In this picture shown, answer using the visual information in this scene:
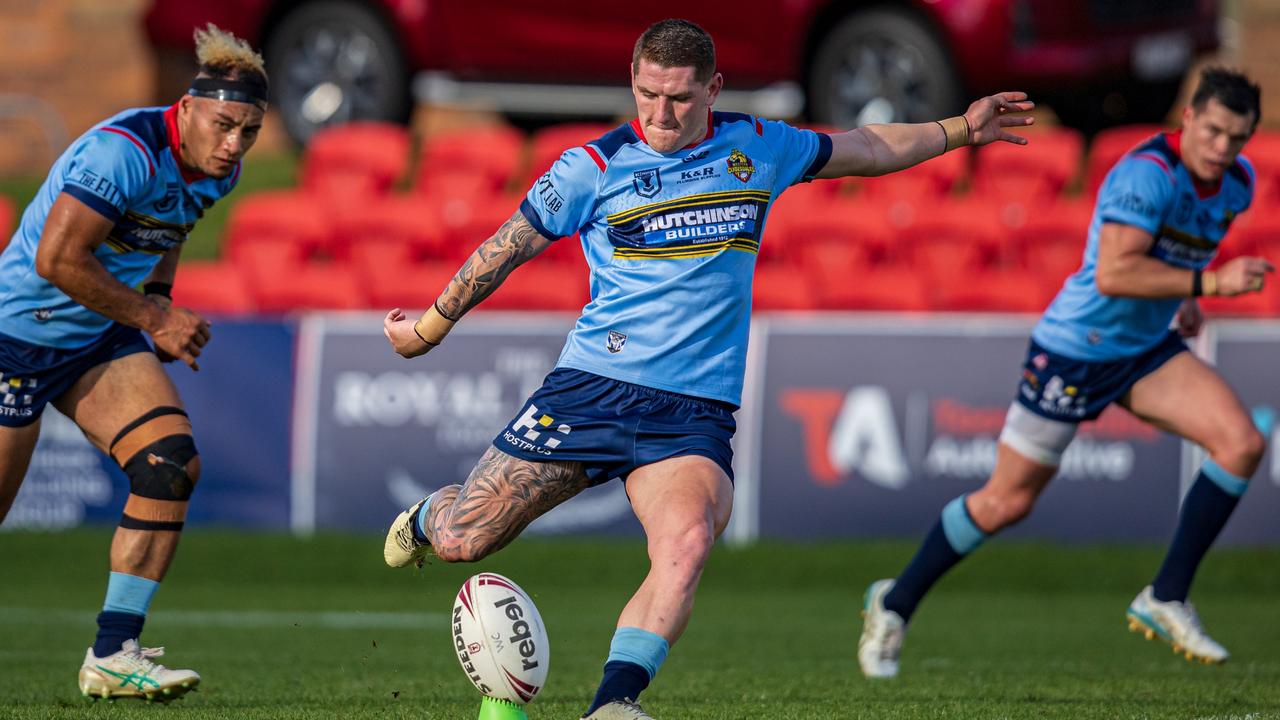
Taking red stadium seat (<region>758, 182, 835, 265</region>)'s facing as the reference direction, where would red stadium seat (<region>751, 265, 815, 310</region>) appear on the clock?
red stadium seat (<region>751, 265, 815, 310</region>) is roughly at 12 o'clock from red stadium seat (<region>758, 182, 835, 265</region>).

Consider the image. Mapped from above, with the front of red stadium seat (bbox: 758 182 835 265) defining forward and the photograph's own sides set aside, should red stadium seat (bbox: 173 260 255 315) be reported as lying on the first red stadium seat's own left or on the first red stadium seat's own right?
on the first red stadium seat's own right

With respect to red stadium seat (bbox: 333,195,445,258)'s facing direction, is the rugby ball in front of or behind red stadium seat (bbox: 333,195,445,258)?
in front

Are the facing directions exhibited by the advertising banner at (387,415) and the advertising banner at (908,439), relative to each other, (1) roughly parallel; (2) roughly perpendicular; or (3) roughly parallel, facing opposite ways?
roughly parallel

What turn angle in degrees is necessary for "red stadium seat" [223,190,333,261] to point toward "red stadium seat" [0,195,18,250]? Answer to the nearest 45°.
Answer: approximately 90° to its right

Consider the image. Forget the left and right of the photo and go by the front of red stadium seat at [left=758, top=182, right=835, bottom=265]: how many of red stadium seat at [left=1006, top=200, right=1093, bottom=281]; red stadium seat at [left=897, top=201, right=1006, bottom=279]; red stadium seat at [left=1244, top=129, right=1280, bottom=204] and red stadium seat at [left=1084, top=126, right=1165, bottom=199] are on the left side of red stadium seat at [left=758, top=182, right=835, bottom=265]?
4

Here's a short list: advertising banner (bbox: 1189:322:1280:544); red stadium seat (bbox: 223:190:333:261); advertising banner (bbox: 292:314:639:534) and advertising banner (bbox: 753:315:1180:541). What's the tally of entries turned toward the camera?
4

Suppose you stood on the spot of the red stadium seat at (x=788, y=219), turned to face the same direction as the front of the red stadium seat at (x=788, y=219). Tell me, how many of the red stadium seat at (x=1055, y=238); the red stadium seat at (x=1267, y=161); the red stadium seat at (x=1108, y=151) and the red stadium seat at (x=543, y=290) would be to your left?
3

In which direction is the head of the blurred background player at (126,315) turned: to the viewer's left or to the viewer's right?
to the viewer's right

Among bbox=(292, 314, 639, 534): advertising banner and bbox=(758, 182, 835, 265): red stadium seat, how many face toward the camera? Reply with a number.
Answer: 2

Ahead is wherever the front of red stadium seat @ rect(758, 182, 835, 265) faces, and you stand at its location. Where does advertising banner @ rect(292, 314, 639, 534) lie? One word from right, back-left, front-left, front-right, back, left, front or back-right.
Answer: front-right

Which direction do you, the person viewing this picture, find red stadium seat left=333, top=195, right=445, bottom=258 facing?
facing the viewer

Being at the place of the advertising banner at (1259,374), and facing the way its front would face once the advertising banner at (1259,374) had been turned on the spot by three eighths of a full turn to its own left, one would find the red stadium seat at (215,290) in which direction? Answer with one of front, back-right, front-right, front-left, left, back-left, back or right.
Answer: back-left

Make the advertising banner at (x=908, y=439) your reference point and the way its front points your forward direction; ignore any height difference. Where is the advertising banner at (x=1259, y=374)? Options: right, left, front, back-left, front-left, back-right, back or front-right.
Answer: left

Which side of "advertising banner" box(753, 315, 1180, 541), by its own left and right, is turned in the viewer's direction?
front

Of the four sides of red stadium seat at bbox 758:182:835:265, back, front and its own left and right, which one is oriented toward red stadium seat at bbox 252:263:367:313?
right

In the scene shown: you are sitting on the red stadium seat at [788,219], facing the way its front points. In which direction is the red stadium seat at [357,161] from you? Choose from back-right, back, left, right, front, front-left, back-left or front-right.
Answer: right

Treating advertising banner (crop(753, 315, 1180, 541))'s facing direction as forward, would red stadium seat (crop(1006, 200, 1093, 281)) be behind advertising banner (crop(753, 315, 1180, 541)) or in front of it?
behind

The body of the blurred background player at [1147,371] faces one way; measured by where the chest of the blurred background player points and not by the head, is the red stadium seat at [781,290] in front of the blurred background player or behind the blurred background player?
behind

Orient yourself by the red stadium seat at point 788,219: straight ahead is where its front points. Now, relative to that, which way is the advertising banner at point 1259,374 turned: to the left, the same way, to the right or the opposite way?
the same way

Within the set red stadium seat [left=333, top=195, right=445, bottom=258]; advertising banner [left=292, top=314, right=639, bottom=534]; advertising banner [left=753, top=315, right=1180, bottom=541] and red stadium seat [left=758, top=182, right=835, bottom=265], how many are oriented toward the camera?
4
